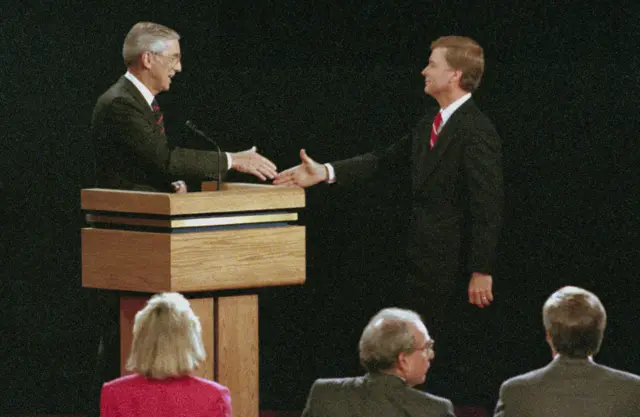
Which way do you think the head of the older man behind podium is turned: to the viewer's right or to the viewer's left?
to the viewer's right

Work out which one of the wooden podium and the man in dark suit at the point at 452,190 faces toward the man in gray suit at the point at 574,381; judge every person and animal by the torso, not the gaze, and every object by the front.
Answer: the wooden podium

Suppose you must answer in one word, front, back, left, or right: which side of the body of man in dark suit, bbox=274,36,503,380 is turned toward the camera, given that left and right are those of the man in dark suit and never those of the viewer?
left

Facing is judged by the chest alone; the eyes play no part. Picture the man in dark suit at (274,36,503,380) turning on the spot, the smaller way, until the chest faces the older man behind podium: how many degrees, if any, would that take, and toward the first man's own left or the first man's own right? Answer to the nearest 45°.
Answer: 0° — they already face them

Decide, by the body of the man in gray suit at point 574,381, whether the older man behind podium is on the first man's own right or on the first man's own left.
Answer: on the first man's own left

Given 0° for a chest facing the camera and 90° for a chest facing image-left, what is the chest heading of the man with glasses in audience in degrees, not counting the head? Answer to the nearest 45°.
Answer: approximately 225°

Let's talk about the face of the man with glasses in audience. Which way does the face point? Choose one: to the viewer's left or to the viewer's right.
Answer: to the viewer's right

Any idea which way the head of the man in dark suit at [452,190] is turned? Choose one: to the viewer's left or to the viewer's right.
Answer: to the viewer's left

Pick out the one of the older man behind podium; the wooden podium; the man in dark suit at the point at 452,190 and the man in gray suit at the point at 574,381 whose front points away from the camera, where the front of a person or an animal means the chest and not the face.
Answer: the man in gray suit at the point at 574,381

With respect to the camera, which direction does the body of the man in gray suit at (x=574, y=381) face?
away from the camera
